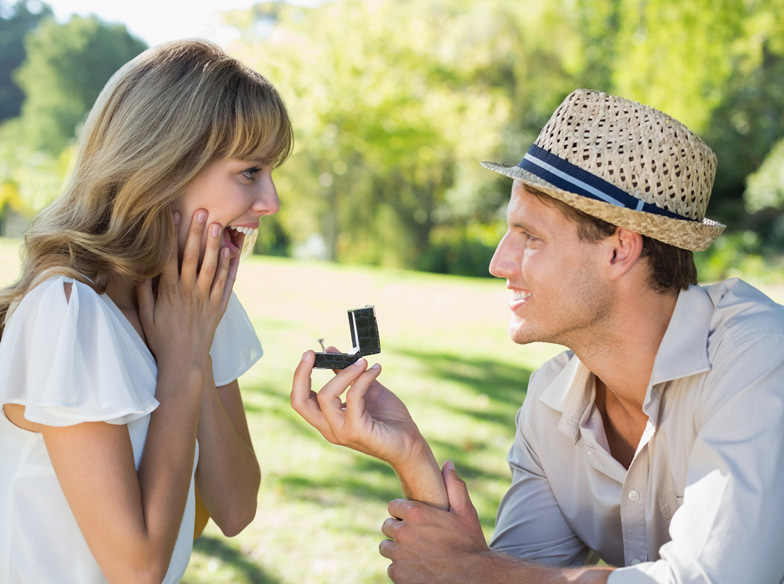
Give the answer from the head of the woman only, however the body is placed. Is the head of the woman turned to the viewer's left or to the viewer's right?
to the viewer's right

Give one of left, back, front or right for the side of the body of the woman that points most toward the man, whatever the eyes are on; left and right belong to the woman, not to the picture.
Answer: front

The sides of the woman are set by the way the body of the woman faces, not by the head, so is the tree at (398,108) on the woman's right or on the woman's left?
on the woman's left

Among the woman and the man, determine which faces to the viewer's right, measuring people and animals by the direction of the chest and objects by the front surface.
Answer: the woman

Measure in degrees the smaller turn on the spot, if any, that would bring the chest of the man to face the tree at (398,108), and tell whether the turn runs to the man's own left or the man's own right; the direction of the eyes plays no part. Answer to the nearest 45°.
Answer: approximately 135° to the man's own right

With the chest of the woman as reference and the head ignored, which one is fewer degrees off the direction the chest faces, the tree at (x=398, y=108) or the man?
the man

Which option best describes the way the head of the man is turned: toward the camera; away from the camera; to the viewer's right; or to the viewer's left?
to the viewer's left

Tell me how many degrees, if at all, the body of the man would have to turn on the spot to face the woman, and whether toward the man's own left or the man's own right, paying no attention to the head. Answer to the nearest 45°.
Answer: approximately 45° to the man's own right

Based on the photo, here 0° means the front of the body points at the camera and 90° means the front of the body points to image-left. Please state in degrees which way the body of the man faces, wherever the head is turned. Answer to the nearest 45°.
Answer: approximately 45°

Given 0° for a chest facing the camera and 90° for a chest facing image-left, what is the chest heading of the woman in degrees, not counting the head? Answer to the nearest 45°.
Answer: approximately 270°

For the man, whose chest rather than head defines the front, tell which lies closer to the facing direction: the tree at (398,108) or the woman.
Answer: the woman

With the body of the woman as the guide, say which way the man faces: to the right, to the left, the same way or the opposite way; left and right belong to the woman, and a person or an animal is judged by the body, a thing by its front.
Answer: the opposite way
